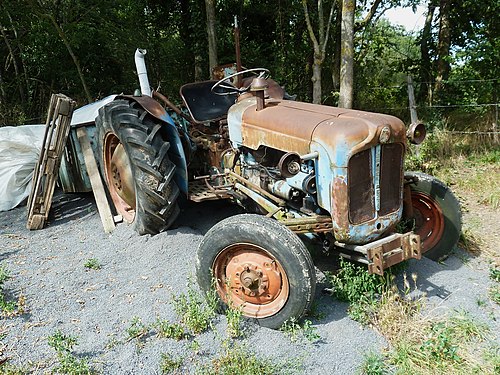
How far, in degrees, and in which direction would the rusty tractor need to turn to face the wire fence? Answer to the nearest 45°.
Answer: approximately 90° to its left

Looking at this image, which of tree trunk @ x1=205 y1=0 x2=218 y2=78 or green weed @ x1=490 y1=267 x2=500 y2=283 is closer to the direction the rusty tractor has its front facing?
the green weed

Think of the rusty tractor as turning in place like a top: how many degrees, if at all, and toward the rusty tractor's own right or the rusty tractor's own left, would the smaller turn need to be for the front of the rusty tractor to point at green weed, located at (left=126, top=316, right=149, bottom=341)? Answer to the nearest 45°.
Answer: approximately 90° to the rusty tractor's own right

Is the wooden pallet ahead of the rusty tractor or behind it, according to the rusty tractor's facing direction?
behind

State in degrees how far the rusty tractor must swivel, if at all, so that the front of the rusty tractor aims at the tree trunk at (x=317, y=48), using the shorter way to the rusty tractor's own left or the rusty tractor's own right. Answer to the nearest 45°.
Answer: approximately 135° to the rusty tractor's own left

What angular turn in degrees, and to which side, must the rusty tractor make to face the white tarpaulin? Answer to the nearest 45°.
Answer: approximately 180°

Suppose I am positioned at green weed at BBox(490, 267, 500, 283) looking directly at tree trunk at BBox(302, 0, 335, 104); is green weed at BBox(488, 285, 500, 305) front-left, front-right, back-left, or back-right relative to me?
back-left

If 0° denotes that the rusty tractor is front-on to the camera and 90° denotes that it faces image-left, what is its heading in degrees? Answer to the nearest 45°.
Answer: approximately 315°

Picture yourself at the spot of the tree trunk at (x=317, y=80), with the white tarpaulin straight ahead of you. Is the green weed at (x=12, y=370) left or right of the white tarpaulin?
left

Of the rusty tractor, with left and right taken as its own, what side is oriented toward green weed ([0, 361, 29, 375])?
right

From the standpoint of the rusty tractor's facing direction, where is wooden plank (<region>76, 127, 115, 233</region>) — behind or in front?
behind

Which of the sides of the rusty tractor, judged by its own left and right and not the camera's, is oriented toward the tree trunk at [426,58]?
left
